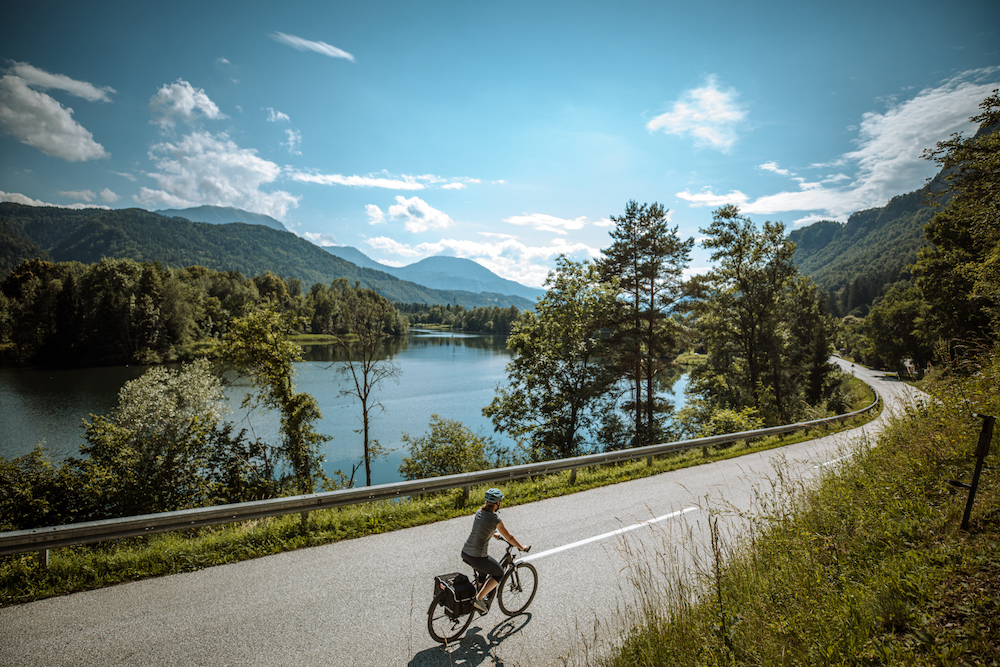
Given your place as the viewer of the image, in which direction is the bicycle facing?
facing away from the viewer and to the right of the viewer

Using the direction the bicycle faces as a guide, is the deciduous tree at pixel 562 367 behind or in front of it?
in front

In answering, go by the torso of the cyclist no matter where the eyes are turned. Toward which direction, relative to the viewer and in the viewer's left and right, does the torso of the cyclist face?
facing away from the viewer and to the right of the viewer

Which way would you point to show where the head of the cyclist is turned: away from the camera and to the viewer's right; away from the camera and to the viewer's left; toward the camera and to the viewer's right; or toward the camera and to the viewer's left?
away from the camera and to the viewer's right

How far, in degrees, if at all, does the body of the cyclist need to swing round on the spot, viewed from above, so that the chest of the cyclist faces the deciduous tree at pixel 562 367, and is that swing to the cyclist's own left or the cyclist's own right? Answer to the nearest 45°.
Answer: approximately 45° to the cyclist's own left
